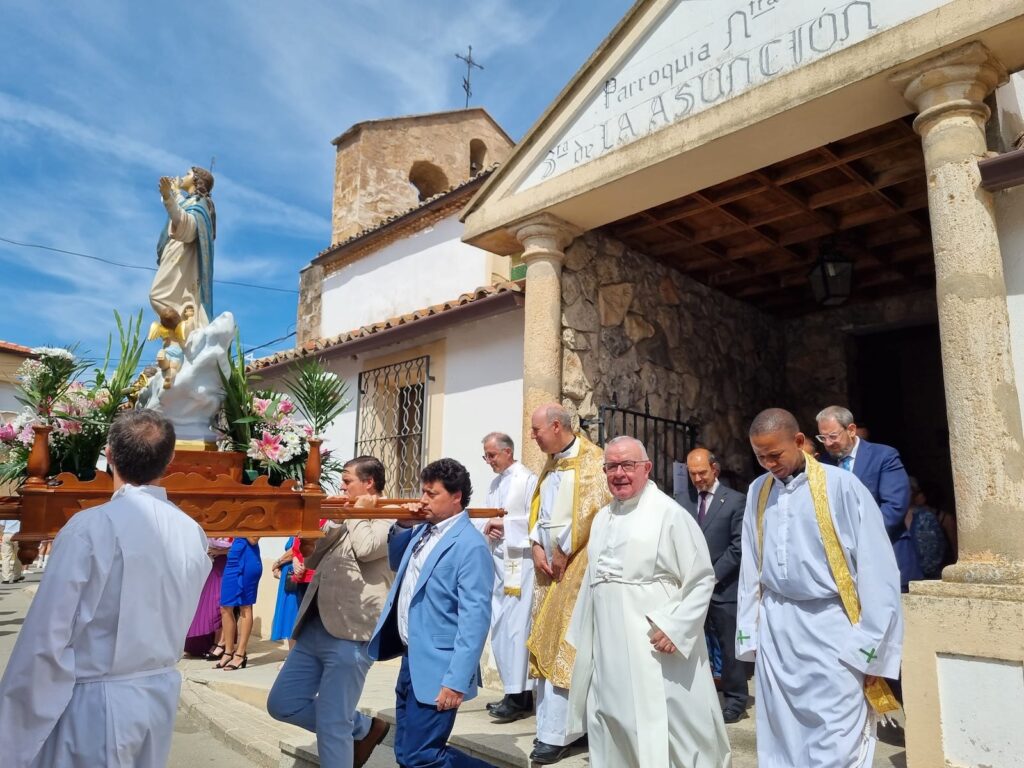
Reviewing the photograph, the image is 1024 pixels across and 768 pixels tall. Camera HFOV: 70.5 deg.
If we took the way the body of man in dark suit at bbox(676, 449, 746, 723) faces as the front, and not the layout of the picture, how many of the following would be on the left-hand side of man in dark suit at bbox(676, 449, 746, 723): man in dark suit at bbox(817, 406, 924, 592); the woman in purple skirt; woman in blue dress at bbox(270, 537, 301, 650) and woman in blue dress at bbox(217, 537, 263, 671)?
1

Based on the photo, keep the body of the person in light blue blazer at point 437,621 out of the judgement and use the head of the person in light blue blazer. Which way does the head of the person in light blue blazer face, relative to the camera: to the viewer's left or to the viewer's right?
to the viewer's left

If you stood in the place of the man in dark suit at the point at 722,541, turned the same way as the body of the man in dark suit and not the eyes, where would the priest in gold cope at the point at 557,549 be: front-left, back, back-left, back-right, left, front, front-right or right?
front

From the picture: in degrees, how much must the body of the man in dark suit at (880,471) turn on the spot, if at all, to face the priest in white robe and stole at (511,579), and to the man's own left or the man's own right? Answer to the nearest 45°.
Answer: approximately 45° to the man's own right

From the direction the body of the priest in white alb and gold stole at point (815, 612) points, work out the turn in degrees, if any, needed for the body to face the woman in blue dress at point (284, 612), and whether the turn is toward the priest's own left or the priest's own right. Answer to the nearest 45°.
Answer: approximately 90° to the priest's own right

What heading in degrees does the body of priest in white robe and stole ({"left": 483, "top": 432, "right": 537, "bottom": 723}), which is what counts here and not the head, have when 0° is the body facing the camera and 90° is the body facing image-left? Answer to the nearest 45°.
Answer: approximately 45°

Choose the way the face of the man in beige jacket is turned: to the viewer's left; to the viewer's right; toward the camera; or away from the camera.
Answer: to the viewer's left

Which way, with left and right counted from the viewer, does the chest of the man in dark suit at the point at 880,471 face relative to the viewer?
facing the viewer and to the left of the viewer

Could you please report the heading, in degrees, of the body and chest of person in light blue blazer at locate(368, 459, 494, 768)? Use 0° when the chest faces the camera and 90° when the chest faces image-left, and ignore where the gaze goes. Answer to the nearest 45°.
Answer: approximately 45°

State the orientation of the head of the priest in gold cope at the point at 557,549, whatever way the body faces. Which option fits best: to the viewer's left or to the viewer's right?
to the viewer's left

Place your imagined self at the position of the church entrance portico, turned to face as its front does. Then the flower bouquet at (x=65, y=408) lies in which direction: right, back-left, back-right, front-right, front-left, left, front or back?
front
